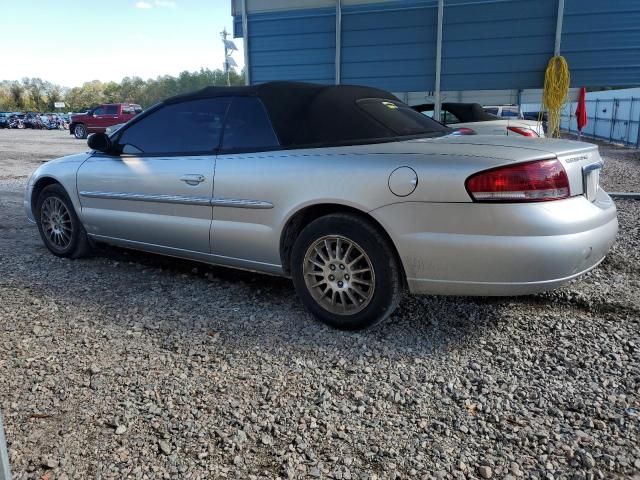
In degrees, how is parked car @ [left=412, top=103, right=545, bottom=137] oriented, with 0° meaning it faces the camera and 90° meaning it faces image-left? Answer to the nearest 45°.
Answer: approximately 135°

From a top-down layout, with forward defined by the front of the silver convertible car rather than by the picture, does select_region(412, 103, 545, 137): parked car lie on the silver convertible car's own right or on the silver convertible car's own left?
on the silver convertible car's own right

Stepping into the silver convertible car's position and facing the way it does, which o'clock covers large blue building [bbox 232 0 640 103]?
The large blue building is roughly at 2 o'clock from the silver convertible car.

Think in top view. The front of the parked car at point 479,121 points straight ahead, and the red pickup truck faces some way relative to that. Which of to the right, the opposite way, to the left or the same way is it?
to the left

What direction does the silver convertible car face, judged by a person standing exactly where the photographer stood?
facing away from the viewer and to the left of the viewer

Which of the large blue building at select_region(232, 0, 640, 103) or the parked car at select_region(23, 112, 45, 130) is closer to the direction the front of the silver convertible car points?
the parked car

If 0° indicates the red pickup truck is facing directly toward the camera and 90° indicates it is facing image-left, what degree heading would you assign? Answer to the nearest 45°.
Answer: approximately 90°
